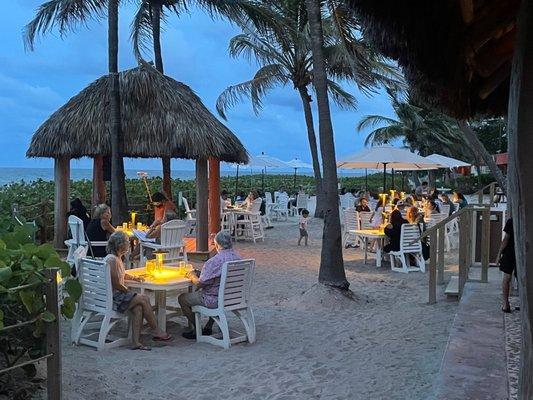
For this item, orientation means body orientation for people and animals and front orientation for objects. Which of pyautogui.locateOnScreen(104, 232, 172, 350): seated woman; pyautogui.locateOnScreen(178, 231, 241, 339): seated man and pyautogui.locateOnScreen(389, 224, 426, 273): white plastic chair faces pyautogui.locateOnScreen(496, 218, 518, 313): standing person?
pyautogui.locateOnScreen(104, 232, 172, 350): seated woman

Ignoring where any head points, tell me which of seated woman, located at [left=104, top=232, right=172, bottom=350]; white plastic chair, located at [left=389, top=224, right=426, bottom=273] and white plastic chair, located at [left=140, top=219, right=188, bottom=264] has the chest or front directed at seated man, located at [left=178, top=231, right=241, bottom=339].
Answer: seated woman, located at [left=104, top=232, right=172, bottom=350]

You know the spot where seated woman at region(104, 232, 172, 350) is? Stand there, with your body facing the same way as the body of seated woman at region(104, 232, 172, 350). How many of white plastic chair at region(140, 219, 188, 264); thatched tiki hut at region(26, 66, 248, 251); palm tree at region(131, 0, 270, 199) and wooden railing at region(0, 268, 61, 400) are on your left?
3

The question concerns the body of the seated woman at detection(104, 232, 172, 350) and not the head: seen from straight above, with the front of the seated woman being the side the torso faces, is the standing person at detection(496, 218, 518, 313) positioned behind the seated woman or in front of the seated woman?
in front

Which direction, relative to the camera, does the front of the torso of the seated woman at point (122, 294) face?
to the viewer's right

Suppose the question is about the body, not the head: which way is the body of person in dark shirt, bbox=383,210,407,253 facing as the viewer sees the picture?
to the viewer's left

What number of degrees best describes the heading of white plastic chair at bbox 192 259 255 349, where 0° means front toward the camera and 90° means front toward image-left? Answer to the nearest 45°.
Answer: approximately 135°

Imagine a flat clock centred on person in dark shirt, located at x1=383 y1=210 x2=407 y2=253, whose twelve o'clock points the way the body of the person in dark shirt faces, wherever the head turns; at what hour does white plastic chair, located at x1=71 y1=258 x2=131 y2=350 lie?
The white plastic chair is roughly at 10 o'clock from the person in dark shirt.

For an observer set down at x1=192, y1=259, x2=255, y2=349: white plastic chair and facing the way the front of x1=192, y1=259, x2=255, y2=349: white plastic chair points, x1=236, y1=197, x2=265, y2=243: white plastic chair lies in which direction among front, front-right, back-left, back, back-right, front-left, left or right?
front-right

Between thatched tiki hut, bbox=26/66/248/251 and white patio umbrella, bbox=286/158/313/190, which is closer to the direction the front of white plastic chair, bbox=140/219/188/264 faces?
the thatched tiki hut

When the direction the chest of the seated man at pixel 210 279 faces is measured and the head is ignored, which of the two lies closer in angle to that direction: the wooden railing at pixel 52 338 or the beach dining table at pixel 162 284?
the beach dining table

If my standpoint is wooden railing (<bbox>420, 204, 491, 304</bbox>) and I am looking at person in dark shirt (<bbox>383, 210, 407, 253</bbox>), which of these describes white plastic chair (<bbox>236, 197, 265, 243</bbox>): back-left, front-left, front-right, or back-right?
front-left

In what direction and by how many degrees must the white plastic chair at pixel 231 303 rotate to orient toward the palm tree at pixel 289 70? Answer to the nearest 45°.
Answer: approximately 45° to its right

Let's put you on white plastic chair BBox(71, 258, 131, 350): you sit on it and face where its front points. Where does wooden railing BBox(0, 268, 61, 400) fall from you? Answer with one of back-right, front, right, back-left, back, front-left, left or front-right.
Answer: back-right
